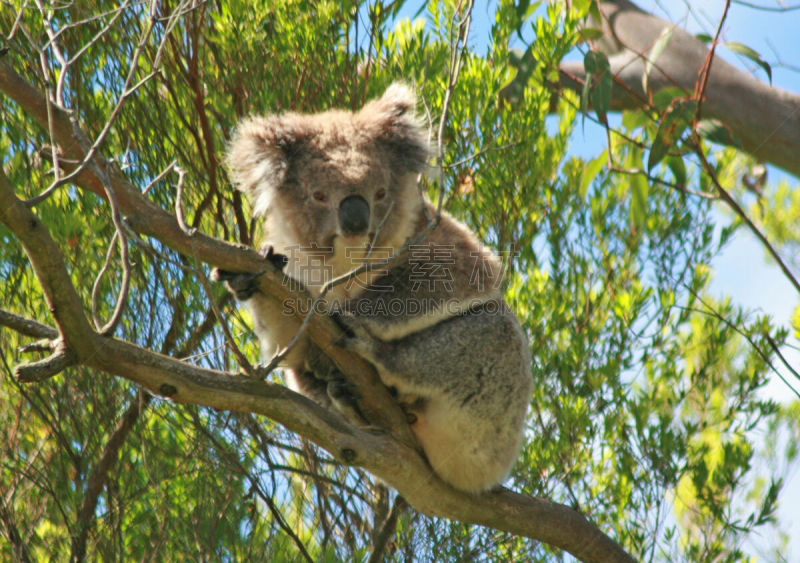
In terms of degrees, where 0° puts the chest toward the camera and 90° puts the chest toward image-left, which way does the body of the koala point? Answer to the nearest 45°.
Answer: approximately 45°
